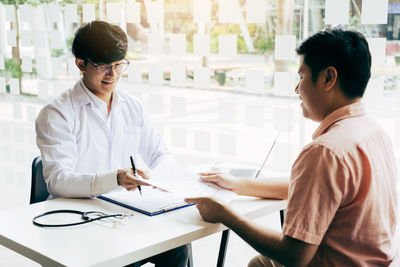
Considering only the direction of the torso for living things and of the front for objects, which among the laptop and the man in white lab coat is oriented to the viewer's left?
the laptop

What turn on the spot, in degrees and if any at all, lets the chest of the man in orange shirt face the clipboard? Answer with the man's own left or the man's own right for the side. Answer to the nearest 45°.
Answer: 0° — they already face it

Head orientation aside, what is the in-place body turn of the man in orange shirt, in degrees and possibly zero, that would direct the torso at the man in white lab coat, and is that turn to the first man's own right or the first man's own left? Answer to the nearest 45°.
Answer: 0° — they already face them

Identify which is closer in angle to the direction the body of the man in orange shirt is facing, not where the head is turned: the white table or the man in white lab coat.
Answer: the man in white lab coat

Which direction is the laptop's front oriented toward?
to the viewer's left

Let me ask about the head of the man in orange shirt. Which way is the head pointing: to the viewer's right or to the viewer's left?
to the viewer's left

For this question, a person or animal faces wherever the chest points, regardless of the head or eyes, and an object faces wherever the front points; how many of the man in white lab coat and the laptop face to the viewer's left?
1

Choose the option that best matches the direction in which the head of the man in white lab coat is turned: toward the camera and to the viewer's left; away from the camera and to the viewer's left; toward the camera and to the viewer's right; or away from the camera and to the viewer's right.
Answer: toward the camera and to the viewer's right

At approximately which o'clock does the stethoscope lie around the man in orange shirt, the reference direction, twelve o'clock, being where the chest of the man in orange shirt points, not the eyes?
The stethoscope is roughly at 11 o'clock from the man in orange shirt.

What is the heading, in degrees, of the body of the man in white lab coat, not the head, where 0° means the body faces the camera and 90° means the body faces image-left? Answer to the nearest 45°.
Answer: approximately 315°
